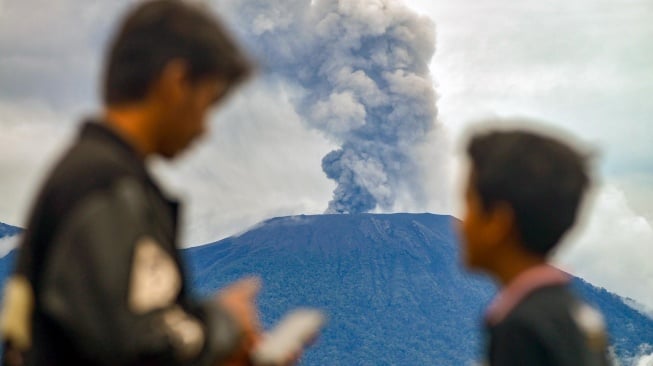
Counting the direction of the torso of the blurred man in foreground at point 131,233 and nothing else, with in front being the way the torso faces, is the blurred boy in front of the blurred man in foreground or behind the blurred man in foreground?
in front

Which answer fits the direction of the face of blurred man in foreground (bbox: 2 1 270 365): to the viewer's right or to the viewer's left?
to the viewer's right

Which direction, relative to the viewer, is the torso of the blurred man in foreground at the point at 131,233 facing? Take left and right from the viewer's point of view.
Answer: facing to the right of the viewer

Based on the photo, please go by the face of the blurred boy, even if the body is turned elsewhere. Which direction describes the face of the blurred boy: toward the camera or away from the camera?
away from the camera
